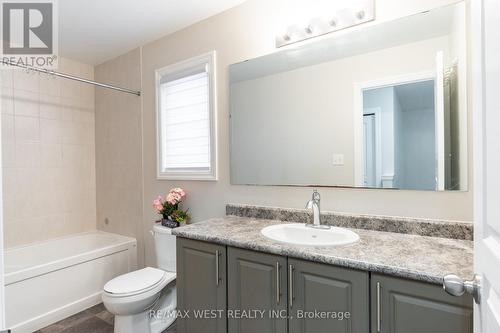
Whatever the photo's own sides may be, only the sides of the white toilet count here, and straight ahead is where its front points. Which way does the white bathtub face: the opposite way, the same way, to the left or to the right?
to the left

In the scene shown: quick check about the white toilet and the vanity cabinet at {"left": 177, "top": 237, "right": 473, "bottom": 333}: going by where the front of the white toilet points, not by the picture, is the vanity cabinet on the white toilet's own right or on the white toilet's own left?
on the white toilet's own left

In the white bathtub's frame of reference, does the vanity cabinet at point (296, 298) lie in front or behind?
in front

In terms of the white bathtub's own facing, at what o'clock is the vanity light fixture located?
The vanity light fixture is roughly at 12 o'clock from the white bathtub.

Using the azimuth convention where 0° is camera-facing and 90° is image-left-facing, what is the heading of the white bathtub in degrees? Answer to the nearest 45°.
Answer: approximately 315°

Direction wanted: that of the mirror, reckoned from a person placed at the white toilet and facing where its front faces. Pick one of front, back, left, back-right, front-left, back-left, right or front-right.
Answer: left

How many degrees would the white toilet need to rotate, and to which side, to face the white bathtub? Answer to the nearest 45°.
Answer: approximately 90° to its right
